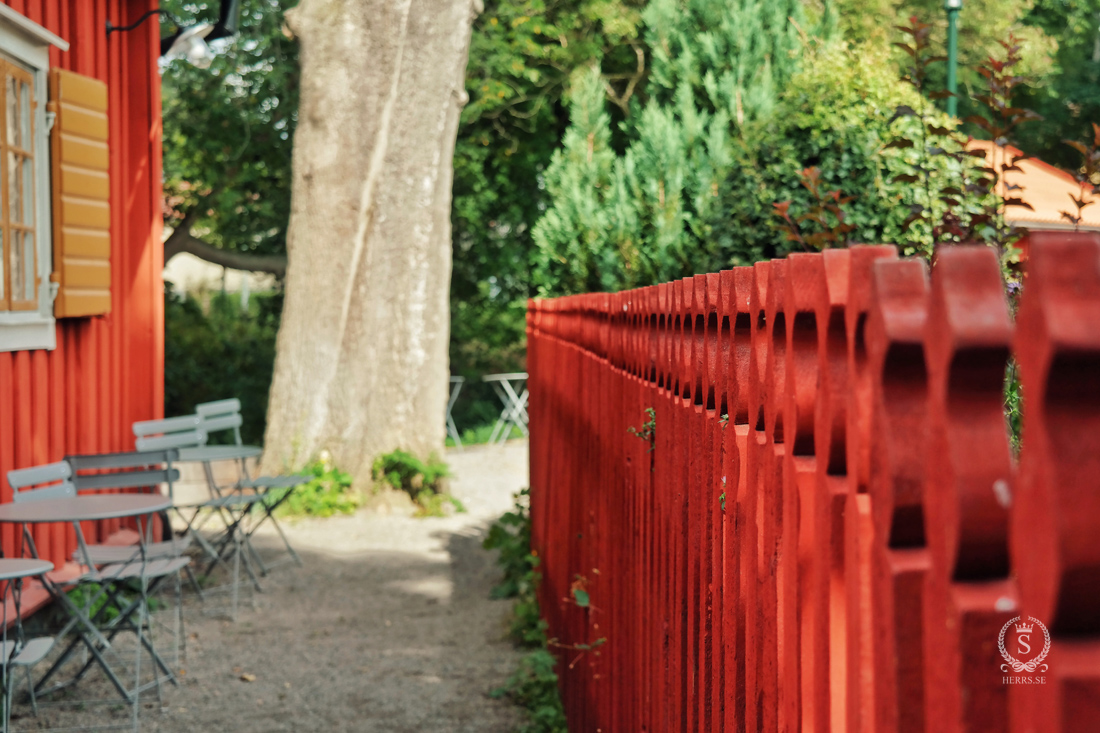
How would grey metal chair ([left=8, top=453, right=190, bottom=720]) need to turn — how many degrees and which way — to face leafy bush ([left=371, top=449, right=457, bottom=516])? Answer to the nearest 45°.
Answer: approximately 90° to its left

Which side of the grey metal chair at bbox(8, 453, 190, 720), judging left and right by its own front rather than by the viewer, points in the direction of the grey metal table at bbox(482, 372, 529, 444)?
back

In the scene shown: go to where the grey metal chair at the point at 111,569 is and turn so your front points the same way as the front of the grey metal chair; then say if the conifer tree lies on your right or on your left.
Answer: on your left

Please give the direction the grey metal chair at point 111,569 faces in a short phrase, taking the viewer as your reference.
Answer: facing the viewer and to the right of the viewer

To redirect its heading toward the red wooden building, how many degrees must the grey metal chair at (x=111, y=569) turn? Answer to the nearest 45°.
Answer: approximately 135° to its left

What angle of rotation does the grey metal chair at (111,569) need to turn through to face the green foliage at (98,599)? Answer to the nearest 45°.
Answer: approximately 135° to its left

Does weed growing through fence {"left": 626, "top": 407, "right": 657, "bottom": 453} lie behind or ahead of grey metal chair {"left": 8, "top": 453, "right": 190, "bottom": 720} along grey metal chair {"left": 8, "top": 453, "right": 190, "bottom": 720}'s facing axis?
ahead

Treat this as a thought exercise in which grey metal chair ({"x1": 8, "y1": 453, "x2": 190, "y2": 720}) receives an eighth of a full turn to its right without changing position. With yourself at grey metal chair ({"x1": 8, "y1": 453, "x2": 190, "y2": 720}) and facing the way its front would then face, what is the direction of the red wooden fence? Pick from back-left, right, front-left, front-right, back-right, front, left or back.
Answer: front

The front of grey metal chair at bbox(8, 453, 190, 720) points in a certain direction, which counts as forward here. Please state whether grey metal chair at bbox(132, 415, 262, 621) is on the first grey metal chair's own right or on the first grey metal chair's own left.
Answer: on the first grey metal chair's own left
